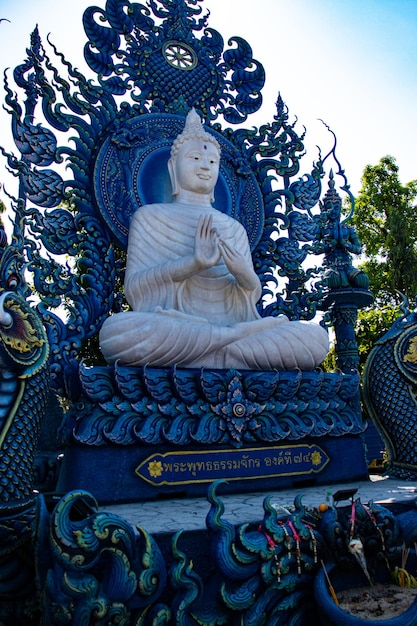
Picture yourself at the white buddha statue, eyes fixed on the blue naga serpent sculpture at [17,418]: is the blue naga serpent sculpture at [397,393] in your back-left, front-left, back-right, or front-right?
back-left

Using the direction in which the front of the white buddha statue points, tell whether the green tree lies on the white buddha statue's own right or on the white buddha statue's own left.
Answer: on the white buddha statue's own left

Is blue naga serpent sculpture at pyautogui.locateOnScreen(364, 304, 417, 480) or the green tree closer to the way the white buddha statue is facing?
the blue naga serpent sculpture

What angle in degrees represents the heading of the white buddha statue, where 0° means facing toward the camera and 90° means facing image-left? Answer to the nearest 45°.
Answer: approximately 315°

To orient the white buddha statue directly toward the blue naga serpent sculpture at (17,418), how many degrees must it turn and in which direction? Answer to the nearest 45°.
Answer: approximately 90° to its right

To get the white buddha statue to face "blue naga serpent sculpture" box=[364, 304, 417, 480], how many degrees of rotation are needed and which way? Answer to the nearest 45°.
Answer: approximately 45° to its left
